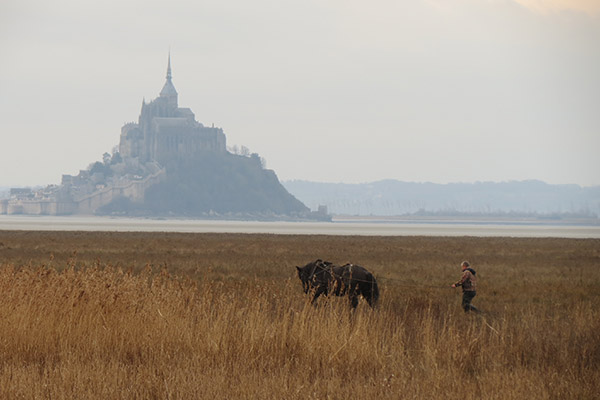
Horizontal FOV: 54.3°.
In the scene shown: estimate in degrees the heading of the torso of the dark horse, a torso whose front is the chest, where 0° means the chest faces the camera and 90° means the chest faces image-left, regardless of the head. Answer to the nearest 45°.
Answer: approximately 90°

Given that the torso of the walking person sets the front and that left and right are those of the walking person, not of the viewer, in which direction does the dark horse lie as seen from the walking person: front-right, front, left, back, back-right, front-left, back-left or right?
front-left

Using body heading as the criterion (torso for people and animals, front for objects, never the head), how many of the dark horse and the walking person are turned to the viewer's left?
2

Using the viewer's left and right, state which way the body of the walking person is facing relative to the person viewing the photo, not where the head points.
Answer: facing to the left of the viewer
